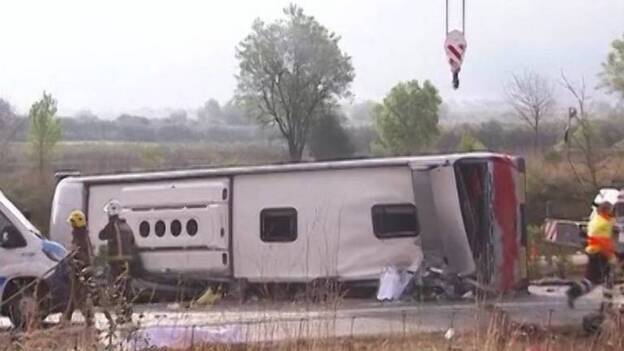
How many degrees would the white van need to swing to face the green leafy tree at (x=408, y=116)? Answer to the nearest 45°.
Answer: approximately 45° to its left

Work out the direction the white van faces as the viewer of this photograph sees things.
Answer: facing to the right of the viewer

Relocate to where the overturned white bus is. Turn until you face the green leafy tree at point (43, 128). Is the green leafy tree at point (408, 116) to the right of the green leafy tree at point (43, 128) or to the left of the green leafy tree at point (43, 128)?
right

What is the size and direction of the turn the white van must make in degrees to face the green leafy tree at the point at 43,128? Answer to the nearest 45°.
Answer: approximately 90° to its left
